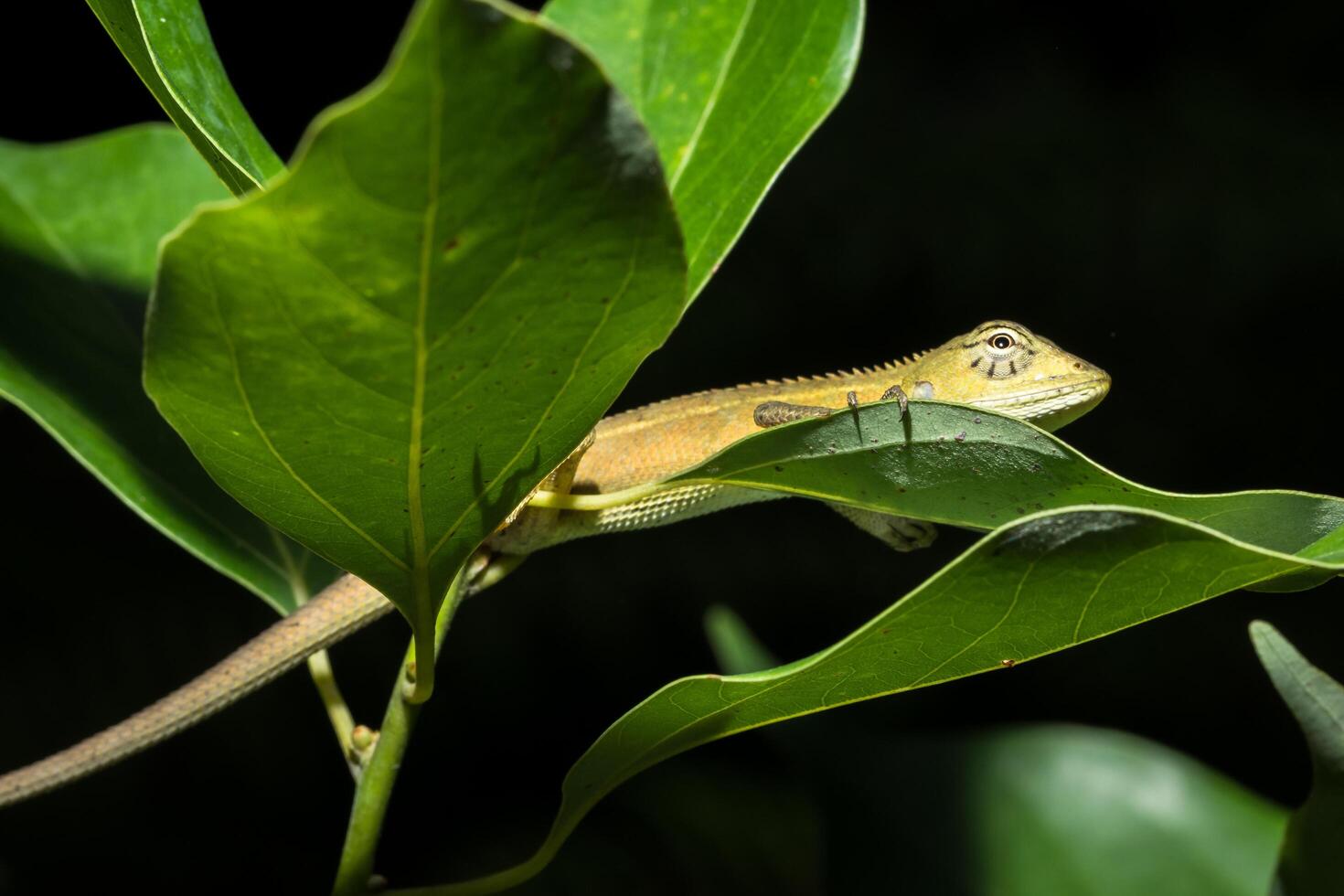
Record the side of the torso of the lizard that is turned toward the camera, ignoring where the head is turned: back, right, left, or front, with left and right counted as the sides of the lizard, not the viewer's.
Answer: right

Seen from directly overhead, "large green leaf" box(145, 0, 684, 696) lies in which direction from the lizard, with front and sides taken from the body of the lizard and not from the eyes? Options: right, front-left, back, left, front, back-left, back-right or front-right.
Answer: right

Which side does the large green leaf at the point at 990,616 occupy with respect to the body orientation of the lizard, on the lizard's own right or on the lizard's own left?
on the lizard's own right

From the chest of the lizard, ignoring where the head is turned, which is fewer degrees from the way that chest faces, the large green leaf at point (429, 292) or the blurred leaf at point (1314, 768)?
the blurred leaf

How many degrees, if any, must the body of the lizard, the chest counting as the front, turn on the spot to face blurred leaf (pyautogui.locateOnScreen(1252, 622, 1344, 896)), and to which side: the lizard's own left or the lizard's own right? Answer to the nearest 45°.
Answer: approximately 45° to the lizard's own right

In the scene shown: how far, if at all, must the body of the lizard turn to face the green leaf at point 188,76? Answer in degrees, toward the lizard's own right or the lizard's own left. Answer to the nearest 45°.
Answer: approximately 135° to the lizard's own right

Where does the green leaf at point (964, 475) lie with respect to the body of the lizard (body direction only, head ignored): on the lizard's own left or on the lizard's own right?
on the lizard's own right
